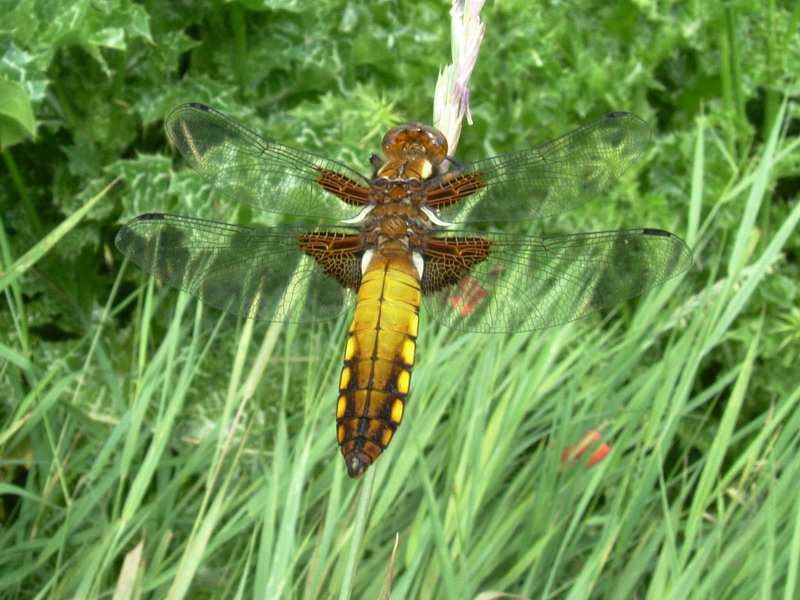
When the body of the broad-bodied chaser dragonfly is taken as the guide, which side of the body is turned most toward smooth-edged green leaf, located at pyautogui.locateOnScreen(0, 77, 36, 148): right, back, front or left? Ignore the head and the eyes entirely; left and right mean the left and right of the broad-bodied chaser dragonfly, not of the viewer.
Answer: left

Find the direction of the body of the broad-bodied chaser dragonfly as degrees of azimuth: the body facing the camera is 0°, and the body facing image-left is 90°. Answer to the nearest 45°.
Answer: approximately 180°
